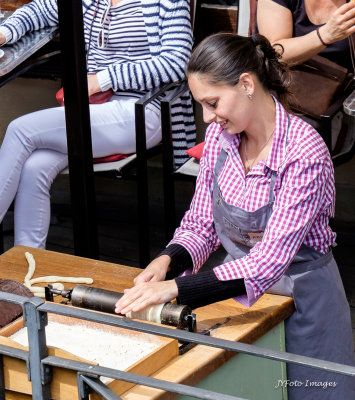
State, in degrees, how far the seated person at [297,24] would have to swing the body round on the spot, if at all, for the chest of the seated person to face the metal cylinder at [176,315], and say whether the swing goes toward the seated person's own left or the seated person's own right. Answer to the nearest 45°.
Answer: approximately 45° to the seated person's own right

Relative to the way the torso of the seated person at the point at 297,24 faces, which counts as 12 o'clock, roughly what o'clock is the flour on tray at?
The flour on tray is roughly at 2 o'clock from the seated person.

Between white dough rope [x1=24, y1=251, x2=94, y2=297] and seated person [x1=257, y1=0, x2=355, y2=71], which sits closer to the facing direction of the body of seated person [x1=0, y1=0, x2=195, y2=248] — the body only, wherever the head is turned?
the white dough rope

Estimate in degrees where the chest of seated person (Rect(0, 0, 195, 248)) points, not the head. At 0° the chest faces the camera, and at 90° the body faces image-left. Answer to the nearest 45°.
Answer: approximately 45°

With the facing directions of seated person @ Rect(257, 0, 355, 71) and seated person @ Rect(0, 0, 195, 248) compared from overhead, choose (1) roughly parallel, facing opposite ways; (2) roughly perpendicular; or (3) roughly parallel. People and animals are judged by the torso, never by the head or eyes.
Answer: roughly perpendicular

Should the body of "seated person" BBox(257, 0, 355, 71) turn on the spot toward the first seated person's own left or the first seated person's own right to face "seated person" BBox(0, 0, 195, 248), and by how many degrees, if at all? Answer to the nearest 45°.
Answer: approximately 135° to the first seated person's own right

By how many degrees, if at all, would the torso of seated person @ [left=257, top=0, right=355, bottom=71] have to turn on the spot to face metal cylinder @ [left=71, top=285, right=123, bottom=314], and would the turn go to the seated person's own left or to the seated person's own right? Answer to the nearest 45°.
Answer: approximately 45° to the seated person's own right

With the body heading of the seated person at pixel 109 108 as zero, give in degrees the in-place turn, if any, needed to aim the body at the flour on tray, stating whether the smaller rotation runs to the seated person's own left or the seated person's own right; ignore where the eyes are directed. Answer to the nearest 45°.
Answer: approximately 45° to the seated person's own left

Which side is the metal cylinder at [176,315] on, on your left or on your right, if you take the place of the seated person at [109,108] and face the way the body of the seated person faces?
on your left
